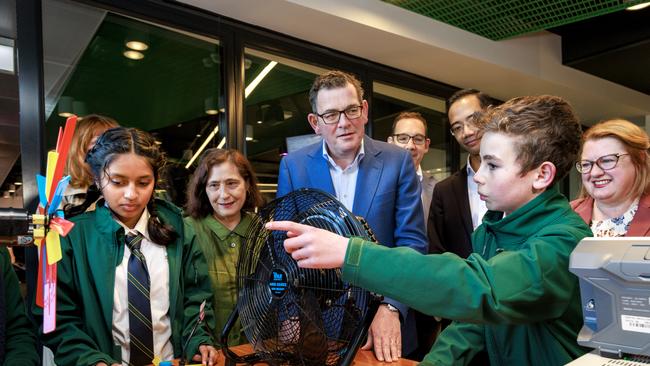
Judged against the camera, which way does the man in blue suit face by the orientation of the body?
toward the camera

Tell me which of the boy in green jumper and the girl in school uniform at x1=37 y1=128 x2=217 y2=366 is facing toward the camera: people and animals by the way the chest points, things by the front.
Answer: the girl in school uniform

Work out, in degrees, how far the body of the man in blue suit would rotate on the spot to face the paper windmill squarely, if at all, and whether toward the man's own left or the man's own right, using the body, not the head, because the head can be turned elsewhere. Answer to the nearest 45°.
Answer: approximately 45° to the man's own right

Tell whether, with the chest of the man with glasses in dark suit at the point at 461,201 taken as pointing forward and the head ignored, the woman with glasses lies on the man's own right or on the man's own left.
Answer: on the man's own left

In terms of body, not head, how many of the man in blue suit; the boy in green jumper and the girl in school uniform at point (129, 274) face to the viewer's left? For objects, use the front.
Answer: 1

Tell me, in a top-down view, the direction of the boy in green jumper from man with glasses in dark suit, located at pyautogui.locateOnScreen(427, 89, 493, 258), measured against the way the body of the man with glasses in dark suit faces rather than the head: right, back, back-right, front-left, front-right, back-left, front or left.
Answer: front

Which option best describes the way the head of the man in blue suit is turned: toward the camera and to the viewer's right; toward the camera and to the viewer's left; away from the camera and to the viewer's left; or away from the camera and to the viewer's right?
toward the camera and to the viewer's right

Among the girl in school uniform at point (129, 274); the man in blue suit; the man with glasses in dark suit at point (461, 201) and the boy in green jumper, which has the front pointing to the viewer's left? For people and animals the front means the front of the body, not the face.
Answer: the boy in green jumper

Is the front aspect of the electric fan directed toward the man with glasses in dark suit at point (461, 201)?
no

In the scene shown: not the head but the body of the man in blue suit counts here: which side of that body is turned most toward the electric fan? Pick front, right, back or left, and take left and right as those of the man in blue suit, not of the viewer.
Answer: front

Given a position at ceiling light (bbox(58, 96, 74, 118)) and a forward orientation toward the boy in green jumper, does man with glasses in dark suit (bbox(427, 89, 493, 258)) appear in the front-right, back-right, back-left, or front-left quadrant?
front-left

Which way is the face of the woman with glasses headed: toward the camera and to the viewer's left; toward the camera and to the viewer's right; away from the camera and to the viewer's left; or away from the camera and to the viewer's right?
toward the camera and to the viewer's left

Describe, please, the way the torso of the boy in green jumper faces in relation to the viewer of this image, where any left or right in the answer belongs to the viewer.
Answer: facing to the left of the viewer

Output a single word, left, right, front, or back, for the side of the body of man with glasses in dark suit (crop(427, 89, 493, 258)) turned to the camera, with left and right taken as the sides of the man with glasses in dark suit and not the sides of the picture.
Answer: front

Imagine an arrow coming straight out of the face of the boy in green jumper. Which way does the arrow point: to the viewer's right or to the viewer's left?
to the viewer's left
